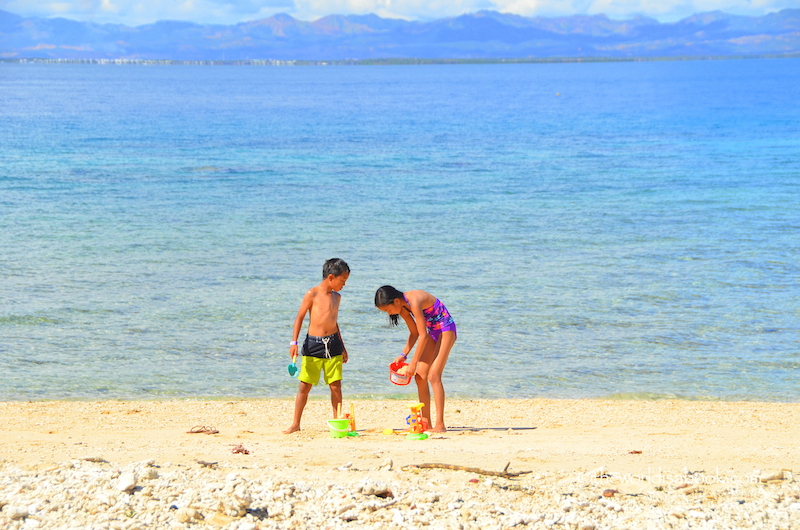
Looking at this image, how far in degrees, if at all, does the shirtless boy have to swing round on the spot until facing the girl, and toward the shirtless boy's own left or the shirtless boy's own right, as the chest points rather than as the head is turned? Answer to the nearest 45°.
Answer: approximately 45° to the shirtless boy's own left

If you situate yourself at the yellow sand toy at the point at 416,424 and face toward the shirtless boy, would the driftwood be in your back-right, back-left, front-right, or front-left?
back-left

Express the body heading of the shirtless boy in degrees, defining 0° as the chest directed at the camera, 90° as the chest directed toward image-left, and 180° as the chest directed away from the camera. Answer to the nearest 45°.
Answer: approximately 315°
